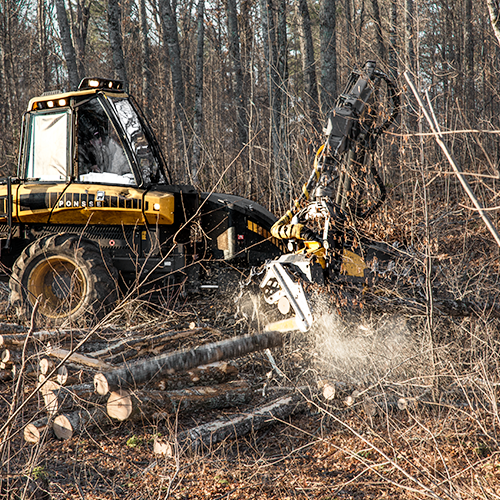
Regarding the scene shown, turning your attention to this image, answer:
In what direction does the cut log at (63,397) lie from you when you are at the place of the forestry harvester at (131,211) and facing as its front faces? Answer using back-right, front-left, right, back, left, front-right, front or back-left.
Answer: right

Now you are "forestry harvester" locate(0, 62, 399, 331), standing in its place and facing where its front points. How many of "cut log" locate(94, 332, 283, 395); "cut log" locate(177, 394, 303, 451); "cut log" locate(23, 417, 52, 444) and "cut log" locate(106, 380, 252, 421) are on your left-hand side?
0

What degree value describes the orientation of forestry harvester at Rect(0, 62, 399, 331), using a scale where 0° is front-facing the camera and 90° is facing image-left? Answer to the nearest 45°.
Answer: approximately 270°

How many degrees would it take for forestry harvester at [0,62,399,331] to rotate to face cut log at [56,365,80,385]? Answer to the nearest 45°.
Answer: approximately 90° to its right

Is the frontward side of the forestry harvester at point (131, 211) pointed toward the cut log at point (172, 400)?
no

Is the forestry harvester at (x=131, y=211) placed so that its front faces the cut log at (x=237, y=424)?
no

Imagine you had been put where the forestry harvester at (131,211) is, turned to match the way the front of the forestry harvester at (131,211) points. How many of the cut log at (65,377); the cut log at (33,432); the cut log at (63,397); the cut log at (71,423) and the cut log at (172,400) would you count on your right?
5

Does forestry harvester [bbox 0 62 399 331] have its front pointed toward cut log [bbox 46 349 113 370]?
no

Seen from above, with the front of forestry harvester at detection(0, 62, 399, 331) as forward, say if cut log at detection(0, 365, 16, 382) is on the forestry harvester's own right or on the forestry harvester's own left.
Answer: on the forestry harvester's own right

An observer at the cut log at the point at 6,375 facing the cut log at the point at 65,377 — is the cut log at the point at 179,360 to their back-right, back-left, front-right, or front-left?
front-left
